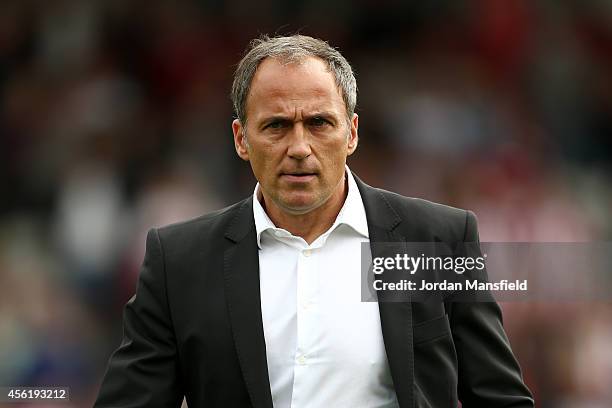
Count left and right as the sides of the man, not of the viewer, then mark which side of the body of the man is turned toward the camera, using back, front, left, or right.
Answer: front
